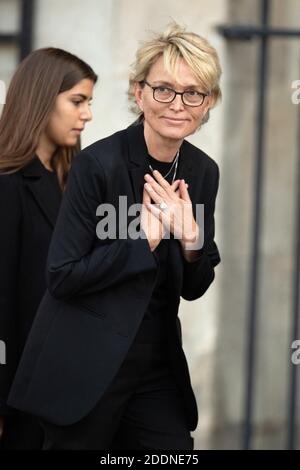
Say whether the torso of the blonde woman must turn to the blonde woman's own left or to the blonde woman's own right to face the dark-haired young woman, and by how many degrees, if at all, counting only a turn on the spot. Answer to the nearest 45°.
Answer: approximately 180°

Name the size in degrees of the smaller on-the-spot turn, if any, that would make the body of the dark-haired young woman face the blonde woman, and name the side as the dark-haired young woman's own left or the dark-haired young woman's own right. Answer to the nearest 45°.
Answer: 0° — they already face them

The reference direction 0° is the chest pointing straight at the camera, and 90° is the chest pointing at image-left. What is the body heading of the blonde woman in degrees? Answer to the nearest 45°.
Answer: approximately 315°

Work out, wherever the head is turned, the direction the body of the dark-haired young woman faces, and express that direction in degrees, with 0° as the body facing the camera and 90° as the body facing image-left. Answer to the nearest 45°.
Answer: approximately 315°
